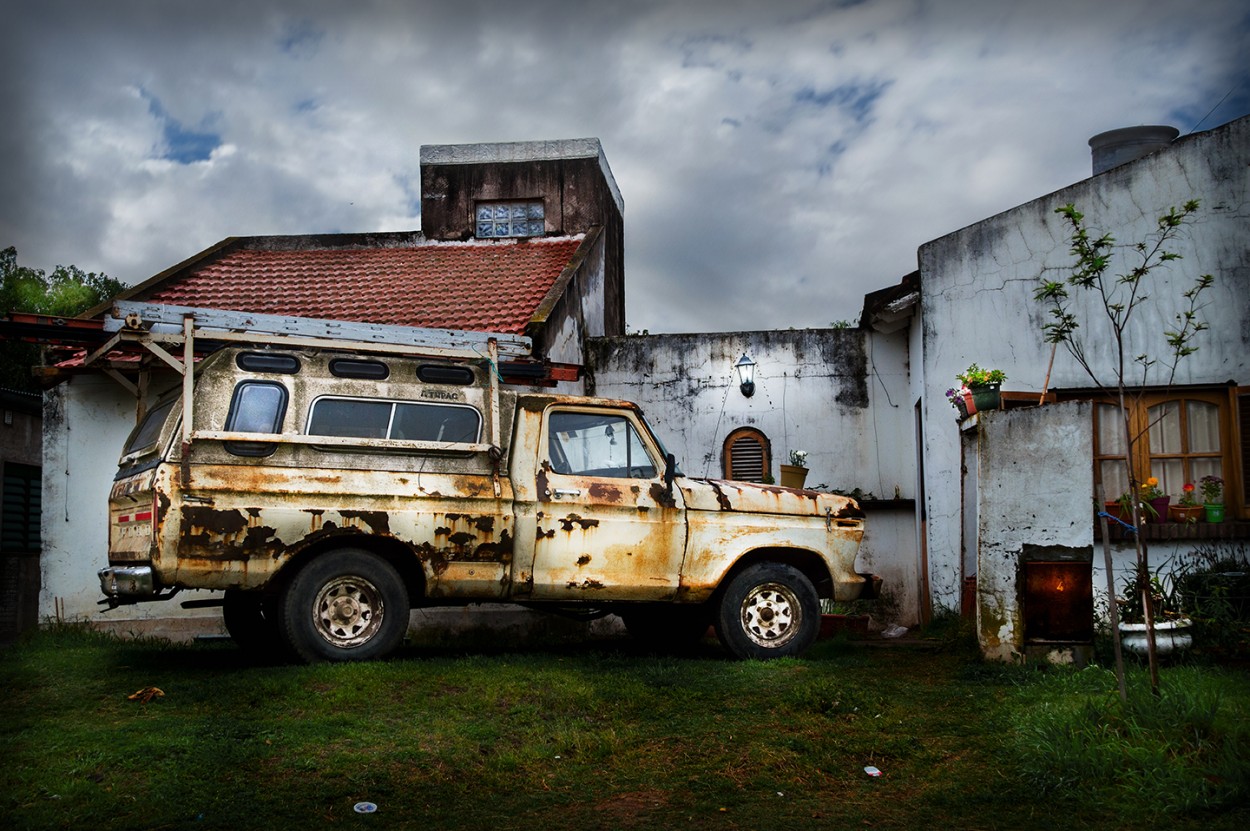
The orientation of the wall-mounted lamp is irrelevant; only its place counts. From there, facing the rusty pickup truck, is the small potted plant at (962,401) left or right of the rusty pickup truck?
left

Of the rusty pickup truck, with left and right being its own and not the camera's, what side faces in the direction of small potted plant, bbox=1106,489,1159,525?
front

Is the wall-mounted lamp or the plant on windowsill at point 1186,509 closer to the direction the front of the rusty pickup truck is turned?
the plant on windowsill

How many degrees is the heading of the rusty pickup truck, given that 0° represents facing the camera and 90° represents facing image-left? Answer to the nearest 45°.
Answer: approximately 270°

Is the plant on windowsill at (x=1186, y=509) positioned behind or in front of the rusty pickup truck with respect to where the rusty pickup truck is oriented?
in front

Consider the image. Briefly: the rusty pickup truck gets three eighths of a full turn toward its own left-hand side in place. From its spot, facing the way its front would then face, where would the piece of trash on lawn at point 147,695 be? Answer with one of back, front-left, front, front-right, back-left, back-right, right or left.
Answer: left

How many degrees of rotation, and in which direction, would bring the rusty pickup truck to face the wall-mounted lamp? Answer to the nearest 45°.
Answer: approximately 45° to its left

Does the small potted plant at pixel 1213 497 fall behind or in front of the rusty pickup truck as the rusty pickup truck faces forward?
in front

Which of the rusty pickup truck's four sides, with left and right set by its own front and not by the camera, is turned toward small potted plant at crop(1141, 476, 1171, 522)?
front

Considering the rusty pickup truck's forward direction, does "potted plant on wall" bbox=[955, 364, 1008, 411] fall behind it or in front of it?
in front

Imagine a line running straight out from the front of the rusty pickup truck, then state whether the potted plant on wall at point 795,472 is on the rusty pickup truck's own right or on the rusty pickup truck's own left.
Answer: on the rusty pickup truck's own left
